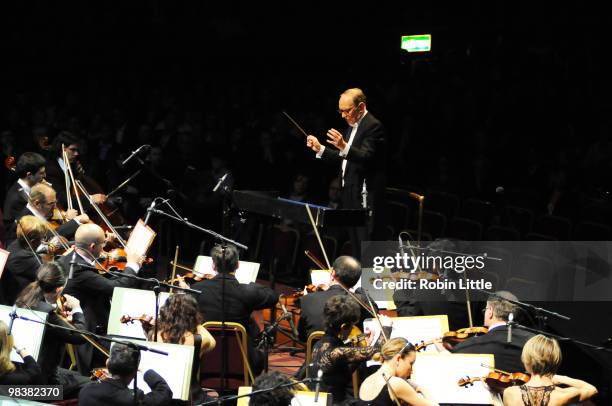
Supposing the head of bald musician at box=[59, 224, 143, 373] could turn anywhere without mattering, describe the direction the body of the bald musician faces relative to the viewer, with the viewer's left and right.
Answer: facing away from the viewer and to the right of the viewer

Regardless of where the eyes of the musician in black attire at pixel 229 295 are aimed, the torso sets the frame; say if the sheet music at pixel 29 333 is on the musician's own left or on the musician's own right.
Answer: on the musician's own left

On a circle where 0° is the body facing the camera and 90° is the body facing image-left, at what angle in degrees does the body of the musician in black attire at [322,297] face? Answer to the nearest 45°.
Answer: approximately 180°

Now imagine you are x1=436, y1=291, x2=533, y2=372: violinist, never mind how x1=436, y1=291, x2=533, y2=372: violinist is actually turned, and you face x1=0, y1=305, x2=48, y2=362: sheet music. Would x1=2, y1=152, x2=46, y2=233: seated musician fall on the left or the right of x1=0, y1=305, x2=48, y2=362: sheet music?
right

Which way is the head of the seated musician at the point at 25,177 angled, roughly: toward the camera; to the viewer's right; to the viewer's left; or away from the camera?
to the viewer's right

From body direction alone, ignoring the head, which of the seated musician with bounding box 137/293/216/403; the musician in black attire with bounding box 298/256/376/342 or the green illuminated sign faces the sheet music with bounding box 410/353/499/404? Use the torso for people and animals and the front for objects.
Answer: the green illuminated sign

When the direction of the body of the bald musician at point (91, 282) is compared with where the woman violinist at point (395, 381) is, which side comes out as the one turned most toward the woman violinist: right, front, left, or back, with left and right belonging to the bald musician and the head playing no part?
right

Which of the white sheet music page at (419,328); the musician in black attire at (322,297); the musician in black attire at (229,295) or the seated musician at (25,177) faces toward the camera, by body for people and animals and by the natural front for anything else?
the white sheet music page

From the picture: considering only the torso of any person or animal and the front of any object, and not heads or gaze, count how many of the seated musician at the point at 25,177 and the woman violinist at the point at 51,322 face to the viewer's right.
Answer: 2

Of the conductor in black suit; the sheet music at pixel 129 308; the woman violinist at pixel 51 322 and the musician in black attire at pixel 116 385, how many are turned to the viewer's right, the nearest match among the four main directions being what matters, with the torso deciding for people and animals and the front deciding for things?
1

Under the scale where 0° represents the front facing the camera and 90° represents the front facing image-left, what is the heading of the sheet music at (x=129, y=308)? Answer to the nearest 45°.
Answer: approximately 0°

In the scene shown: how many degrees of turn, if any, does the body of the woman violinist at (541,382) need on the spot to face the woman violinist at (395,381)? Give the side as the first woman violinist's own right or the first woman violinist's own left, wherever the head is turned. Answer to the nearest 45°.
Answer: approximately 90° to the first woman violinist's own left

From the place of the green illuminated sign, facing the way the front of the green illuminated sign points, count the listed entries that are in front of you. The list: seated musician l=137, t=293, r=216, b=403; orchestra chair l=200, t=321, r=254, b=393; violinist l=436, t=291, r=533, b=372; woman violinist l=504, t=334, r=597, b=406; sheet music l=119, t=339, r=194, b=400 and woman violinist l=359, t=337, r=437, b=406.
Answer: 6

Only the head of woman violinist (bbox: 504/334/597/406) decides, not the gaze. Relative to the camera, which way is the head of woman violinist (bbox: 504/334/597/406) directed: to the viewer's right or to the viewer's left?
to the viewer's left

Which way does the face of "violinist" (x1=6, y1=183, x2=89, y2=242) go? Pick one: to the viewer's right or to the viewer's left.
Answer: to the viewer's right
